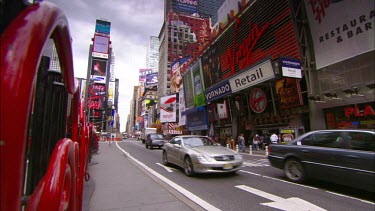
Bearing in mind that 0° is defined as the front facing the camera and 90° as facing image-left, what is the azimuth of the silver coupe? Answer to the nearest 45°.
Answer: approximately 315°

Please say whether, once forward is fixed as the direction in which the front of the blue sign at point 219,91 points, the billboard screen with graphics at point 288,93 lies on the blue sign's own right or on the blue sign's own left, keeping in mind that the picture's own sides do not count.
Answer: on the blue sign's own left

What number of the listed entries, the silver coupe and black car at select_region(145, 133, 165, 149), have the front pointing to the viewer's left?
0

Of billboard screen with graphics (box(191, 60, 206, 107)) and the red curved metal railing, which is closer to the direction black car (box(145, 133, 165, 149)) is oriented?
the red curved metal railing

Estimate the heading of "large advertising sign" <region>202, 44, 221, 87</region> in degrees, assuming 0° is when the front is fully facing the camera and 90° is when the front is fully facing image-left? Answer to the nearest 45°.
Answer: approximately 45°

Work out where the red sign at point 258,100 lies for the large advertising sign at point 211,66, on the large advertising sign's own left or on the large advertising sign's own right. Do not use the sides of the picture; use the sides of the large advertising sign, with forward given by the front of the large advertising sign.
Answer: on the large advertising sign's own left

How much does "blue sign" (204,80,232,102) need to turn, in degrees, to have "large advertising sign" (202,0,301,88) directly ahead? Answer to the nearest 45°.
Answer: approximately 90° to its left

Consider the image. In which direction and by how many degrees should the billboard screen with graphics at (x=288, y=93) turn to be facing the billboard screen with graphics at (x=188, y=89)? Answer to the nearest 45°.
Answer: approximately 90° to its right

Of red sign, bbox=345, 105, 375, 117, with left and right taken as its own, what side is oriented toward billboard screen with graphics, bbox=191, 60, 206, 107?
right

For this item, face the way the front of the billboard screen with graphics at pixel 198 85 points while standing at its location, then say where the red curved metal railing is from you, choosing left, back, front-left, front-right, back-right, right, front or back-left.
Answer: front-left

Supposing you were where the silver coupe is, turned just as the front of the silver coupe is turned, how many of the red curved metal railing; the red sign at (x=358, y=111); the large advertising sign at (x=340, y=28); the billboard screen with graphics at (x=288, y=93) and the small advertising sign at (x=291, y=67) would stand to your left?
4
